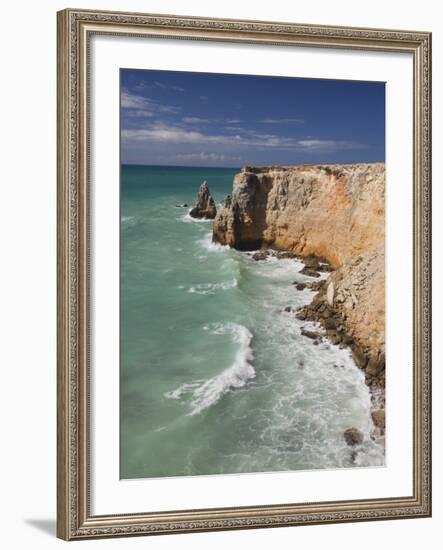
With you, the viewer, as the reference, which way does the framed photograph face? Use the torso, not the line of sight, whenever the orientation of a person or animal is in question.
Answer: facing the viewer and to the right of the viewer
